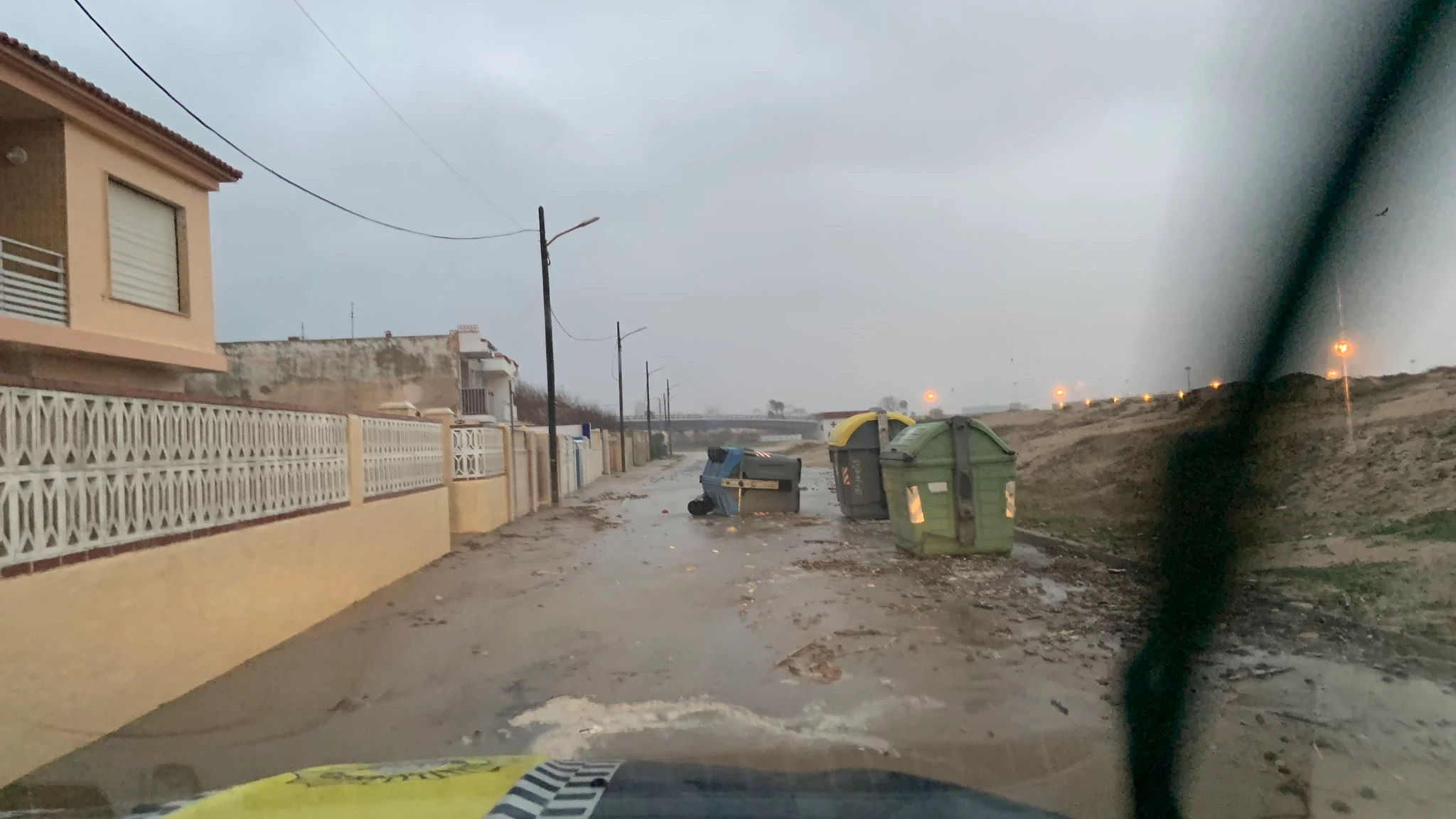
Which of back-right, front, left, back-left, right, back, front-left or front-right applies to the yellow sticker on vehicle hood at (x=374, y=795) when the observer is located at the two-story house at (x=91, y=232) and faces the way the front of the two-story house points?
front-right

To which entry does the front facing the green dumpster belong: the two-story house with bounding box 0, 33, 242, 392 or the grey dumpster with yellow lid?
the two-story house

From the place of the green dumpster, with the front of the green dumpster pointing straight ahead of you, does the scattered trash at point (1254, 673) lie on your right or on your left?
on your left

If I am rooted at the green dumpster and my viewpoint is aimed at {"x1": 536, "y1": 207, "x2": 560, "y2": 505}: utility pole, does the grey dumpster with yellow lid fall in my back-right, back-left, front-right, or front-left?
front-right

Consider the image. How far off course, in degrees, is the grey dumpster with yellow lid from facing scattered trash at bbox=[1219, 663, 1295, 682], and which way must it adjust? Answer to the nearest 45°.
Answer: approximately 90° to its left

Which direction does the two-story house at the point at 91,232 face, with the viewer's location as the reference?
facing the viewer and to the right of the viewer

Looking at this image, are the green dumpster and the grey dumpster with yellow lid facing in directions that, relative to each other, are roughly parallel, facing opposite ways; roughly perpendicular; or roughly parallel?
roughly parallel

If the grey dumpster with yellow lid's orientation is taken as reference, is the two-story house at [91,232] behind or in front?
in front
